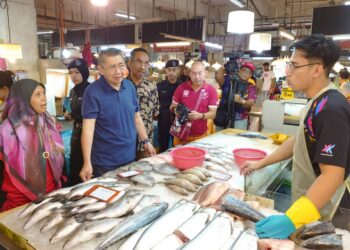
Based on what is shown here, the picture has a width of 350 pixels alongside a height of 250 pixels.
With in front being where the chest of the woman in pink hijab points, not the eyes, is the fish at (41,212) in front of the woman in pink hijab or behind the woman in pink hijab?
in front

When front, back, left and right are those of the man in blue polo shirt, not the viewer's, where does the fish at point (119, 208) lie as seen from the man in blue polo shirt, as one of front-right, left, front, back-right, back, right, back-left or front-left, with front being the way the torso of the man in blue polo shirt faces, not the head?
front-right

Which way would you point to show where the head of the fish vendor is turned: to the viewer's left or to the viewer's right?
to the viewer's left

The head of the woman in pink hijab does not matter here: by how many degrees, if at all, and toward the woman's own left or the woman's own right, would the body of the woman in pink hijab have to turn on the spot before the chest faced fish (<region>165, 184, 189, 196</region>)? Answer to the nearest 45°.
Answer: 0° — they already face it

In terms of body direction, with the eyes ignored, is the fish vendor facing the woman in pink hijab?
yes

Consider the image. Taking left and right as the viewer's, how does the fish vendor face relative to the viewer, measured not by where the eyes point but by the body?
facing to the left of the viewer

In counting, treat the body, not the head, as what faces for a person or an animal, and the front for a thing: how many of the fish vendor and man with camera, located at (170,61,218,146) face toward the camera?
1

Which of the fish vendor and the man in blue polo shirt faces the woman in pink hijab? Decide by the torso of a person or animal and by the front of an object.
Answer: the fish vendor

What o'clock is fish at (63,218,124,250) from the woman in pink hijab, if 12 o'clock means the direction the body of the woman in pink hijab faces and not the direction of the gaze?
The fish is roughly at 1 o'clock from the woman in pink hijab.

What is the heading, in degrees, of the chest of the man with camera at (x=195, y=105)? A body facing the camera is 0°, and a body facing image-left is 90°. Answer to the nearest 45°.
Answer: approximately 0°
